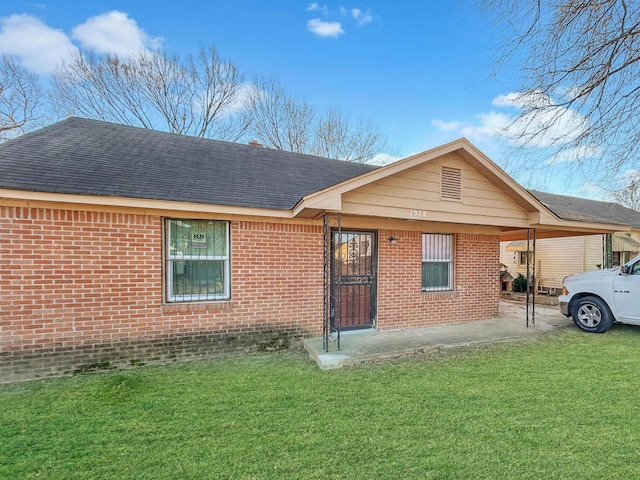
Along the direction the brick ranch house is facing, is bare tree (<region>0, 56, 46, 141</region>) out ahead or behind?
behind

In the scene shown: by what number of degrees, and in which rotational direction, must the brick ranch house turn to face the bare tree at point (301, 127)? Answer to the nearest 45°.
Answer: approximately 135° to its left

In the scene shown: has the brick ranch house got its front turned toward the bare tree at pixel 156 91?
no

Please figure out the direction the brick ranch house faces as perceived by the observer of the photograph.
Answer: facing the viewer and to the right of the viewer

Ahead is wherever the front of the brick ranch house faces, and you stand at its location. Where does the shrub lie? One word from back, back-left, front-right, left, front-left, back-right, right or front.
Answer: left

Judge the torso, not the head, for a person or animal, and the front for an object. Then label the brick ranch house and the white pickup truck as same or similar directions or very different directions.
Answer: very different directions

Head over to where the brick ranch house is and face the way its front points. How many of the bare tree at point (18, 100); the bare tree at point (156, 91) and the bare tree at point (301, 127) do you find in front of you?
0

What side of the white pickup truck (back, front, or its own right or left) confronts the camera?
left

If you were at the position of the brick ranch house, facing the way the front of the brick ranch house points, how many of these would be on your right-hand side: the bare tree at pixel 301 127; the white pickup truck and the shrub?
0
